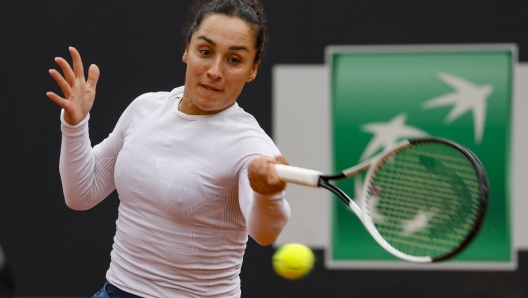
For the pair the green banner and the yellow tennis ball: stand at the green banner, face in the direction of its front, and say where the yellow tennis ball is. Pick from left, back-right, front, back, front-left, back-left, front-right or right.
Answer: front-right

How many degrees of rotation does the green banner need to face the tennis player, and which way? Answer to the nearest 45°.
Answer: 0° — it already faces them

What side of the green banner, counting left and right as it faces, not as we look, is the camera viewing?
front
